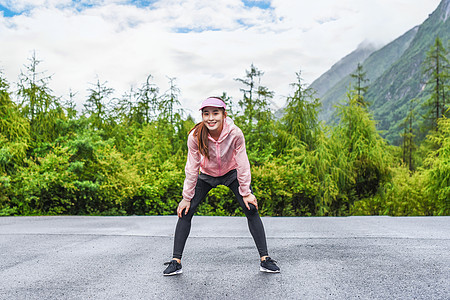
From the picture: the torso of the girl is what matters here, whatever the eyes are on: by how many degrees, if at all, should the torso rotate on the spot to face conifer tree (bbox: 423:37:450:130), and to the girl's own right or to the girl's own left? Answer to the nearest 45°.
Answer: approximately 135° to the girl's own left

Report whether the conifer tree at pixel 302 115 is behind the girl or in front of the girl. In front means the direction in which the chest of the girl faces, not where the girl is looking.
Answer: behind

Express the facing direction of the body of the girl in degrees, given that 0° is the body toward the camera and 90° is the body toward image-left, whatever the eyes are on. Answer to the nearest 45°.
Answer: approximately 0°
